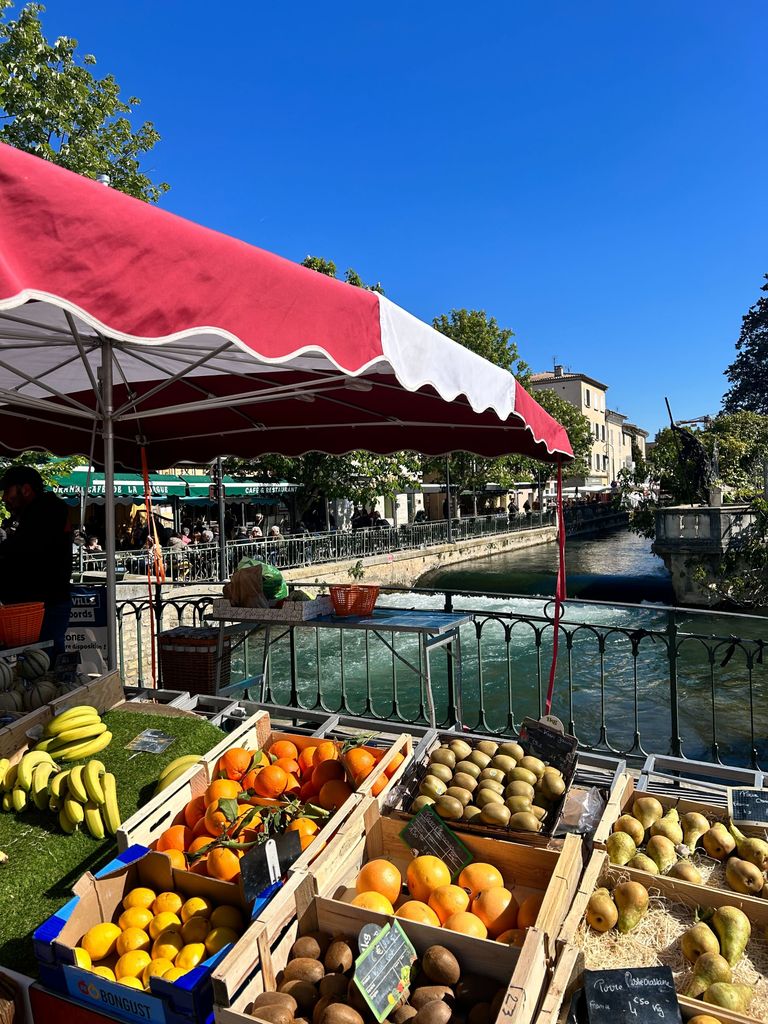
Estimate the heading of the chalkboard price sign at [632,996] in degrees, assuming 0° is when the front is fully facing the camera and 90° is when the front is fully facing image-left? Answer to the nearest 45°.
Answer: approximately 0°

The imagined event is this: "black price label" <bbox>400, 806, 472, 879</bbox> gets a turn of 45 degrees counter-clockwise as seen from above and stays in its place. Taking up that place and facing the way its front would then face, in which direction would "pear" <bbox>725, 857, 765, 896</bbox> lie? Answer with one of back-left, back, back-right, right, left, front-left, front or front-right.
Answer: front-left

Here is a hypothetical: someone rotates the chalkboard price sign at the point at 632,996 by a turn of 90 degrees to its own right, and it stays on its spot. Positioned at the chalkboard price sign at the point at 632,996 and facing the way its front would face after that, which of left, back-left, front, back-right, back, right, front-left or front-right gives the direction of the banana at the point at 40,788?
front

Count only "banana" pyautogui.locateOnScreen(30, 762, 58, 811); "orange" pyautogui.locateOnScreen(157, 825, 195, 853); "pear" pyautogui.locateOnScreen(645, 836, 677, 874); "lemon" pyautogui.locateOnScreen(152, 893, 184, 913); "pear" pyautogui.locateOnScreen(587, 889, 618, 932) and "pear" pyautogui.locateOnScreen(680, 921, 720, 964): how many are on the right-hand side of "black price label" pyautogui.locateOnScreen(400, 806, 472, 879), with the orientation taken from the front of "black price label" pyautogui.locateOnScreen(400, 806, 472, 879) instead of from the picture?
3

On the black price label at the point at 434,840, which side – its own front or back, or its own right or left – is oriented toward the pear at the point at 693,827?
left
